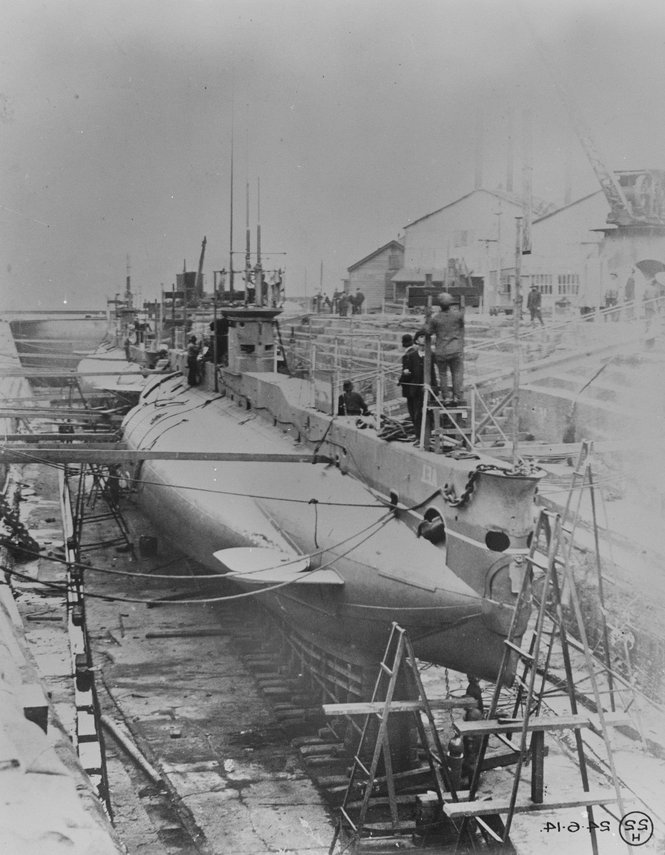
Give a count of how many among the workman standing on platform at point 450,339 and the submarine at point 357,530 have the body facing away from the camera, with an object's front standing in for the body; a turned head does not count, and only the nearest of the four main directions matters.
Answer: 1

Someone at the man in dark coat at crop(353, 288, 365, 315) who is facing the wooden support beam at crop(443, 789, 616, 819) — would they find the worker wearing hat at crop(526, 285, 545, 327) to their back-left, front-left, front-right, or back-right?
front-left

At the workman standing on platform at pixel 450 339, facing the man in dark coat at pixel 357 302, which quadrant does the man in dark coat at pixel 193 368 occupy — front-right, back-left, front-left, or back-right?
front-left

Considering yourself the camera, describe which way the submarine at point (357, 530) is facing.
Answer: facing the viewer and to the right of the viewer

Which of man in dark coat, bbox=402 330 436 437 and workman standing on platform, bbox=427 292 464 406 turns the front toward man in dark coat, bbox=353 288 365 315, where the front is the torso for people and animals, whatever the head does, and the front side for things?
the workman standing on platform

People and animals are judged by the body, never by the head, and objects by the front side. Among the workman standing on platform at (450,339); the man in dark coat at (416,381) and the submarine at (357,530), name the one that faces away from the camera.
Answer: the workman standing on platform

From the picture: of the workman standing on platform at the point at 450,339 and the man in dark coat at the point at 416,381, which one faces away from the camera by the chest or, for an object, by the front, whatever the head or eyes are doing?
the workman standing on platform

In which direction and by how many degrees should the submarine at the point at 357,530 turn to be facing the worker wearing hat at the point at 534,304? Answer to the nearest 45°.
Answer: approximately 135° to its left

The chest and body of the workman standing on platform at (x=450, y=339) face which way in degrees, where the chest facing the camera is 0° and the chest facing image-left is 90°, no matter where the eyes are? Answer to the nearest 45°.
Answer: approximately 180°

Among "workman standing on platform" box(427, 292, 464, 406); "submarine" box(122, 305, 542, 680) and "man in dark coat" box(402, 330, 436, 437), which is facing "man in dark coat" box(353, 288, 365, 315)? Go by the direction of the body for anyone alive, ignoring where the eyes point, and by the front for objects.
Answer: the workman standing on platform

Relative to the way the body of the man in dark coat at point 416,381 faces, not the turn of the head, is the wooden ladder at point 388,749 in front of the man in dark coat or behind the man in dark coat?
in front

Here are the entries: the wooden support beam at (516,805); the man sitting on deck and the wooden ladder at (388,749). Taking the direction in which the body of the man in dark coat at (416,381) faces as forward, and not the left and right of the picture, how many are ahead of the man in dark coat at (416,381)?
2

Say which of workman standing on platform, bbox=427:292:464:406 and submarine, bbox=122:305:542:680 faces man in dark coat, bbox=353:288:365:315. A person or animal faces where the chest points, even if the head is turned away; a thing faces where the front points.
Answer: the workman standing on platform
